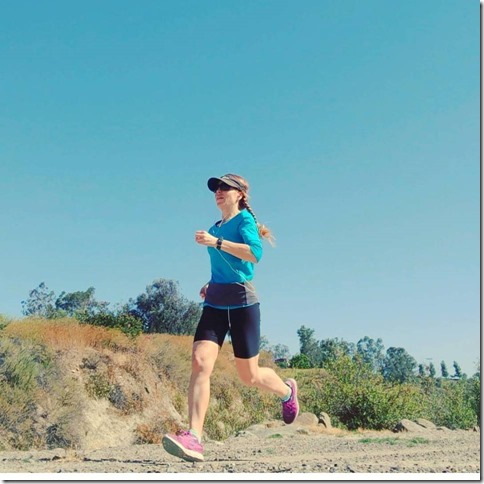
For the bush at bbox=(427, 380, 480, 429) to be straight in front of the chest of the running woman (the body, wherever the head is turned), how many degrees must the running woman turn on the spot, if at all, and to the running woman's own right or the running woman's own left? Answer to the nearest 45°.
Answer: approximately 180°

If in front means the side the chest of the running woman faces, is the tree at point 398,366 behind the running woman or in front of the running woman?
behind

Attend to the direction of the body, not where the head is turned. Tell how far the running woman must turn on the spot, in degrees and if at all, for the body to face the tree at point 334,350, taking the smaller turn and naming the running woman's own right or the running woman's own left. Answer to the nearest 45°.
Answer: approximately 135° to the running woman's own right

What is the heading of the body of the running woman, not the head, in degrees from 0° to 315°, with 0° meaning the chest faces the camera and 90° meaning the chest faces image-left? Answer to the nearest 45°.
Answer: approximately 45°

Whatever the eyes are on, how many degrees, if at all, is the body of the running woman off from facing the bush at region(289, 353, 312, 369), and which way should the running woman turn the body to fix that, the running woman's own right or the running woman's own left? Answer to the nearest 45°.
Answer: approximately 135° to the running woman's own right

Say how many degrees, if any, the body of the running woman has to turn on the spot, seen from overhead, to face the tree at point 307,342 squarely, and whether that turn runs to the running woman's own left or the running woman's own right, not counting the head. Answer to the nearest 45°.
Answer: approximately 135° to the running woman's own right

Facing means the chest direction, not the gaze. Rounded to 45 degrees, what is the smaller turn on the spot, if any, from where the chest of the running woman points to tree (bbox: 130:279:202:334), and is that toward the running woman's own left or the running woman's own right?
approximately 135° to the running woman's own right

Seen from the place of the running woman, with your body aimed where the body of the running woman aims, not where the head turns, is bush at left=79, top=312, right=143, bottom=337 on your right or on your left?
on your right

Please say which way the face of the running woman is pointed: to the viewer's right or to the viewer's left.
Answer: to the viewer's left
